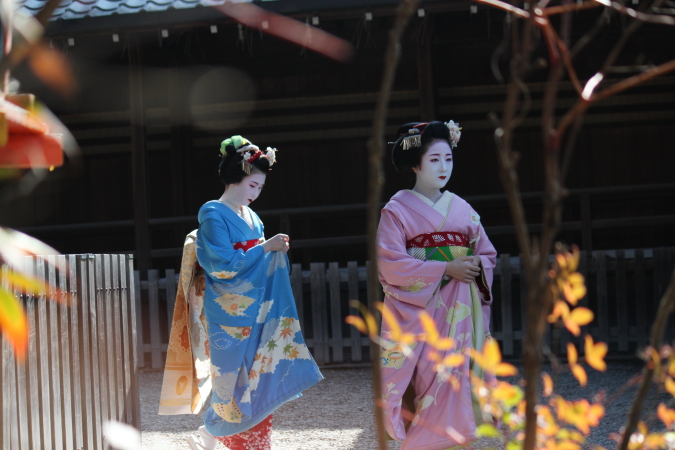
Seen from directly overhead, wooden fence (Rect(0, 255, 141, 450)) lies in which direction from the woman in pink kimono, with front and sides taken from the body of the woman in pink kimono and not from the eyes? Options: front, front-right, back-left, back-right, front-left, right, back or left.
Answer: back-right

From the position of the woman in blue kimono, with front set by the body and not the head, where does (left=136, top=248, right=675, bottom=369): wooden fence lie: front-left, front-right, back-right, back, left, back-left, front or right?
left

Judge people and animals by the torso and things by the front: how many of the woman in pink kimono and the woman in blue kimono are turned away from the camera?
0

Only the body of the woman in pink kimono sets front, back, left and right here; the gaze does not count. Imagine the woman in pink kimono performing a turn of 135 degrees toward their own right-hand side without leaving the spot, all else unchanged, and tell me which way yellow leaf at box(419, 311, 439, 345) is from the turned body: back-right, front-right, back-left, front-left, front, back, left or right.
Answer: left

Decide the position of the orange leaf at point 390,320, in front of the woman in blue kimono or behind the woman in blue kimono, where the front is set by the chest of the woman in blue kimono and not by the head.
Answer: in front

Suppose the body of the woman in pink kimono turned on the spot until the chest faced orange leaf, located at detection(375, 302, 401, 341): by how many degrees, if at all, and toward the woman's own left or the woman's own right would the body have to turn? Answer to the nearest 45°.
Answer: approximately 45° to the woman's own right

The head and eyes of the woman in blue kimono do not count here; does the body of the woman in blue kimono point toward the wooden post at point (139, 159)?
no

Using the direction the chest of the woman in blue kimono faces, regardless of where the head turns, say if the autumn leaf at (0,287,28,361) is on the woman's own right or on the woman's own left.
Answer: on the woman's own right

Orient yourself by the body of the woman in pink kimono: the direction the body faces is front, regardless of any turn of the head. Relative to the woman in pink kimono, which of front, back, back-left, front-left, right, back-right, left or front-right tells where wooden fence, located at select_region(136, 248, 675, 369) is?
back-left

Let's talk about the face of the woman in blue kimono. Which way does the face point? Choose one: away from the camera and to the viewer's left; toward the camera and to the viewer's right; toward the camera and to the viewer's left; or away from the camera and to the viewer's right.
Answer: toward the camera and to the viewer's right

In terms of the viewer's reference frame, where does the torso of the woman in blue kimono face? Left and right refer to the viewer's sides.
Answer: facing the viewer and to the right of the viewer

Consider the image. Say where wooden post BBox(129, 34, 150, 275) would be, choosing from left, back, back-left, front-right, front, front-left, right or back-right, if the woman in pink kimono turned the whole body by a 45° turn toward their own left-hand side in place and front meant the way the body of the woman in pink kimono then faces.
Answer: back-left

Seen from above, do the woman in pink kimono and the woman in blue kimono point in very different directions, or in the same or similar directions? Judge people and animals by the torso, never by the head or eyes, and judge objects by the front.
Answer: same or similar directions

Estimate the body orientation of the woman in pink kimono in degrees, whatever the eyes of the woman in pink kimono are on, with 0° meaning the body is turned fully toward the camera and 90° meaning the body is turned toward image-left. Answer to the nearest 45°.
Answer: approximately 315°

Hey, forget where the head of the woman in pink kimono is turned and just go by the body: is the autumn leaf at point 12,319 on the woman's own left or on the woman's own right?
on the woman's own right
